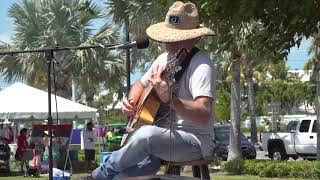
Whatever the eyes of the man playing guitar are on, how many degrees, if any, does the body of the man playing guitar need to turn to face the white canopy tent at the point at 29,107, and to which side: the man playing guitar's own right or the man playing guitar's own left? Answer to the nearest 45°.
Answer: approximately 135° to the man playing guitar's own right

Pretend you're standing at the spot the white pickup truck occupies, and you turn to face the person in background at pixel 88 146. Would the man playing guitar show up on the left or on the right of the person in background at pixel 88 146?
left

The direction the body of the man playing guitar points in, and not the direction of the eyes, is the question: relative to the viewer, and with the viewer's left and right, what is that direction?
facing the viewer and to the left of the viewer
